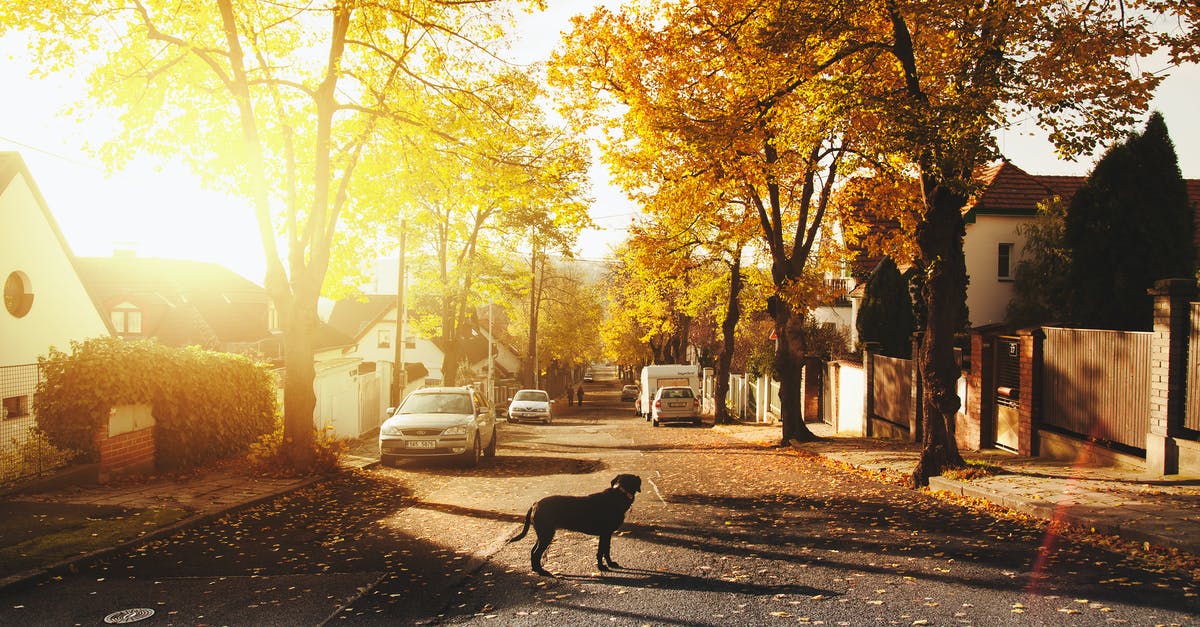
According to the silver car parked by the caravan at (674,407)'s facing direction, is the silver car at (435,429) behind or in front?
behind

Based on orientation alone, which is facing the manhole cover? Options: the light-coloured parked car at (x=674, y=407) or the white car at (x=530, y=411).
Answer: the white car

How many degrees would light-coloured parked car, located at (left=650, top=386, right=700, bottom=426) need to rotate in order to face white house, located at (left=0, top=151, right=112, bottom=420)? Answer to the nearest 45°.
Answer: approximately 135° to its left

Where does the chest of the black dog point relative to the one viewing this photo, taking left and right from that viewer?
facing to the right of the viewer

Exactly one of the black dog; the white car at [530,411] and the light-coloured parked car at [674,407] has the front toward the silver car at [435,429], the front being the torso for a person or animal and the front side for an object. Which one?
the white car at [530,411]

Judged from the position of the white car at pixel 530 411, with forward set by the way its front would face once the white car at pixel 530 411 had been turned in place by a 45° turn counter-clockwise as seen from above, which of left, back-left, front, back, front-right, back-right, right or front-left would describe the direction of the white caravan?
front-left

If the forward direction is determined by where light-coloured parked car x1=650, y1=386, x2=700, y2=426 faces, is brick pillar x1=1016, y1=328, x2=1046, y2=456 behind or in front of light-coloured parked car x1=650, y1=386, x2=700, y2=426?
behind

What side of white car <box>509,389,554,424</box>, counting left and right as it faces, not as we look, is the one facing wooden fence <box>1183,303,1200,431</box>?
front

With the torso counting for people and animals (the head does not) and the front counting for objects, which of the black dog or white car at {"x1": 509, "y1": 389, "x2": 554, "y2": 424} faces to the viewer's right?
the black dog

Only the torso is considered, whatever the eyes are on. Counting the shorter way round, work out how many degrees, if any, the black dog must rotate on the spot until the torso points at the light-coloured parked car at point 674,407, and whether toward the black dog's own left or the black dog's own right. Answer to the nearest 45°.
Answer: approximately 90° to the black dog's own left

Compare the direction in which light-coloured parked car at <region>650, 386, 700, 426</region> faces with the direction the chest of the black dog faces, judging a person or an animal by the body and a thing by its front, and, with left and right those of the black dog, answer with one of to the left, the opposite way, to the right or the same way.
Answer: to the left

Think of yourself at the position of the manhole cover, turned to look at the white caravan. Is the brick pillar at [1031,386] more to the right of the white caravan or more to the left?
right

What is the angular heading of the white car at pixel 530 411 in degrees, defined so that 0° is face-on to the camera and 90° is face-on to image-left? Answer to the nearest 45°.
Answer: approximately 0°

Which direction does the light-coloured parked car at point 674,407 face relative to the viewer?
away from the camera
